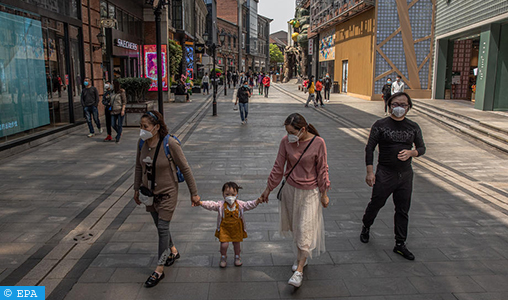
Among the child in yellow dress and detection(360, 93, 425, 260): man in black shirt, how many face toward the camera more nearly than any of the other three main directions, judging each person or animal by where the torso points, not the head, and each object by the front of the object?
2

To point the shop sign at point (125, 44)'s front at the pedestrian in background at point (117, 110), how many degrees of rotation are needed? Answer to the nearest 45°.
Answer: approximately 45° to its right

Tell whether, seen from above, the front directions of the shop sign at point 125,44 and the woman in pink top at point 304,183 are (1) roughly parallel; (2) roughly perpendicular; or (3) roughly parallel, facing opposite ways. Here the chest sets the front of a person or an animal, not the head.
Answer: roughly perpendicular

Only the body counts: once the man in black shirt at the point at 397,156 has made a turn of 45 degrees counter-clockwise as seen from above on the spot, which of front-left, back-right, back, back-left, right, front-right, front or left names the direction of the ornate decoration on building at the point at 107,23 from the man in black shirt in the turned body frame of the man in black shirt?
back

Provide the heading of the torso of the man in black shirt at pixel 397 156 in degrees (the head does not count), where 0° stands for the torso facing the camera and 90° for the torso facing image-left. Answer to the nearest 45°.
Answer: approximately 0°

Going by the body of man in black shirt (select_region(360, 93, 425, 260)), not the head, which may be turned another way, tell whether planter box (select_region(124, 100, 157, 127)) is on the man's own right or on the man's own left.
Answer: on the man's own right

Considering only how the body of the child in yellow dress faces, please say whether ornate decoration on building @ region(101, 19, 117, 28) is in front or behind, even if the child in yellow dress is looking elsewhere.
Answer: behind

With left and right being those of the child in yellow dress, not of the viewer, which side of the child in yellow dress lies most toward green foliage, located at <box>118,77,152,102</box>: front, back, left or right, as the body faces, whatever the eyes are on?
back

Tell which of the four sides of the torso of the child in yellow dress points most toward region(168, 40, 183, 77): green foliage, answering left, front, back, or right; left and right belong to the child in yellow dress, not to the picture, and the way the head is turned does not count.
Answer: back

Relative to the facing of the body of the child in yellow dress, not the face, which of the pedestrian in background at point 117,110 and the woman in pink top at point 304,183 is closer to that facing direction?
the woman in pink top

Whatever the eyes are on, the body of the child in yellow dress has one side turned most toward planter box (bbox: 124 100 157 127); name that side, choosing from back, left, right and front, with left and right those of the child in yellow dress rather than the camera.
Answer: back

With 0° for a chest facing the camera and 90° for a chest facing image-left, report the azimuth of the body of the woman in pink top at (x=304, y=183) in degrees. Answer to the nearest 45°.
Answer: approximately 45°
